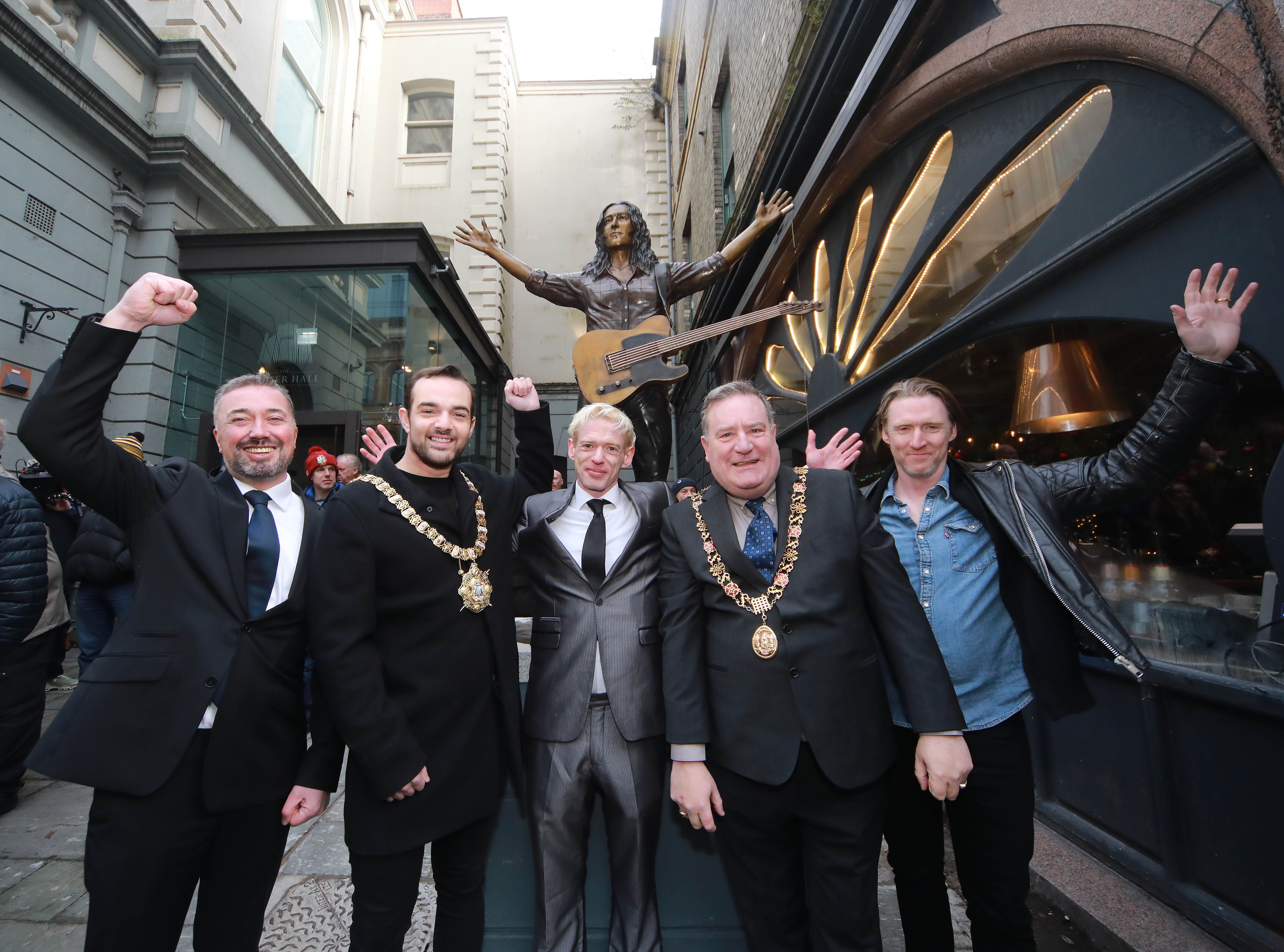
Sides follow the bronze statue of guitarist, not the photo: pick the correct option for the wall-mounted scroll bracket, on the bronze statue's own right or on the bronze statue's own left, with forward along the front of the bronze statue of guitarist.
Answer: on the bronze statue's own right

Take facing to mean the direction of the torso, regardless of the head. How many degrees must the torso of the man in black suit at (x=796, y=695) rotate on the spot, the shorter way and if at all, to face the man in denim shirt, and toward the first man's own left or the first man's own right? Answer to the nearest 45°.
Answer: approximately 135° to the first man's own left

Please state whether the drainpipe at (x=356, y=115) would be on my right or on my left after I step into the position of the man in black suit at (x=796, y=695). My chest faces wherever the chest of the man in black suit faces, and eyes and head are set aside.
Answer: on my right

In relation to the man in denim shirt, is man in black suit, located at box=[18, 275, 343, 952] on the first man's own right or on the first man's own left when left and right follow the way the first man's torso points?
on the first man's own right

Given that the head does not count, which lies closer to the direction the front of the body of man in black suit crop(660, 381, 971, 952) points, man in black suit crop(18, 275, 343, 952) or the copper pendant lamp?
the man in black suit

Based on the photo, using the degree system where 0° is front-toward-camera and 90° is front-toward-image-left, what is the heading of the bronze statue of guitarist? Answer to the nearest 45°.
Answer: approximately 0°

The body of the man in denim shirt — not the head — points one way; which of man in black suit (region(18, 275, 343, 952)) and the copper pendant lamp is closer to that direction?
the man in black suit

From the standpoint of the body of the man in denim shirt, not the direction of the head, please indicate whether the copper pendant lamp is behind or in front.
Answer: behind

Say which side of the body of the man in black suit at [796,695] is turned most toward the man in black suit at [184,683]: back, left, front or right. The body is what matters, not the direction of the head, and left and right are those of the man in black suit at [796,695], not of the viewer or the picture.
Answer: right
